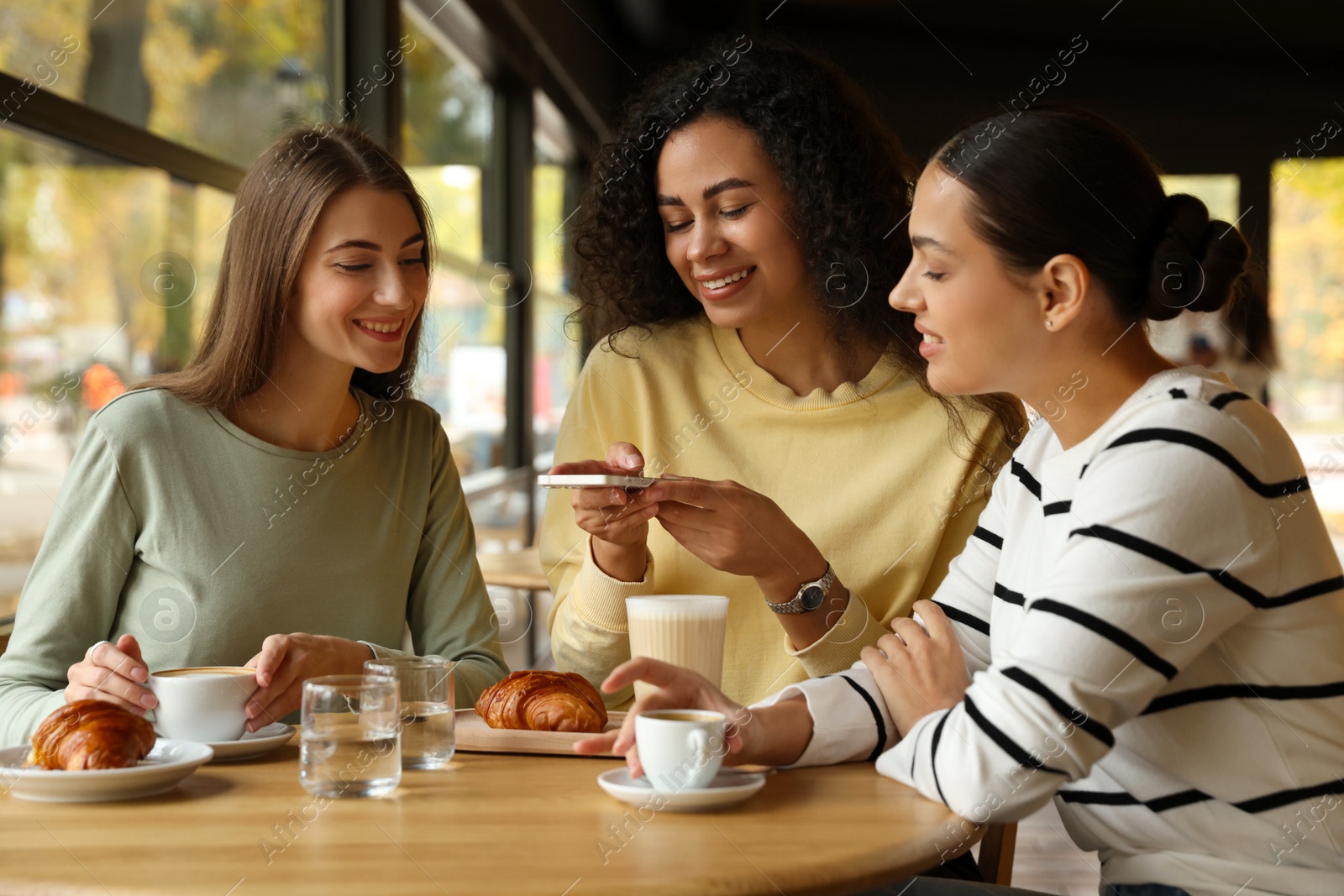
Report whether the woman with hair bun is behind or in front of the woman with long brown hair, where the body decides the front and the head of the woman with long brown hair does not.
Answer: in front

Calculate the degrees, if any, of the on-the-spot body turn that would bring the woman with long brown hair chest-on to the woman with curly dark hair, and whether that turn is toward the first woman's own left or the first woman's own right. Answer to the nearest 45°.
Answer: approximately 45° to the first woman's own left

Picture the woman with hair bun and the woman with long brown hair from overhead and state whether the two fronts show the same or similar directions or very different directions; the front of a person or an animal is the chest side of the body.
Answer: very different directions

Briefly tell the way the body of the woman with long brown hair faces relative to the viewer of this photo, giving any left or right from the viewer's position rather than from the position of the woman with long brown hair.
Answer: facing the viewer and to the right of the viewer

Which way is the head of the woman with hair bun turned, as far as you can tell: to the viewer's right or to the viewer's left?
to the viewer's left

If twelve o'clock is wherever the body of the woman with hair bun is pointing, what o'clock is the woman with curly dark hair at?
The woman with curly dark hair is roughly at 2 o'clock from the woman with hair bun.

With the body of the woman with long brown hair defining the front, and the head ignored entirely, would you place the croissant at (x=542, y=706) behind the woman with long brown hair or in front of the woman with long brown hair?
in front

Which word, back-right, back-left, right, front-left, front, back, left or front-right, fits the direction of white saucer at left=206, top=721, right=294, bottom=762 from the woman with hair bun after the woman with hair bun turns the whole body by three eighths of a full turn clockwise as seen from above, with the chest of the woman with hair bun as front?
back-left

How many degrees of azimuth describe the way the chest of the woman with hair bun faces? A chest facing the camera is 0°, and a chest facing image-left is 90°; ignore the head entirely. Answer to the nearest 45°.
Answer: approximately 90°

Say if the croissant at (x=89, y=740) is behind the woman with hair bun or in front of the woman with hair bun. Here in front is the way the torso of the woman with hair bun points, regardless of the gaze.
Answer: in front

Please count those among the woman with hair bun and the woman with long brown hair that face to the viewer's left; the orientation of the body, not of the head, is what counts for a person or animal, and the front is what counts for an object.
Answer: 1
